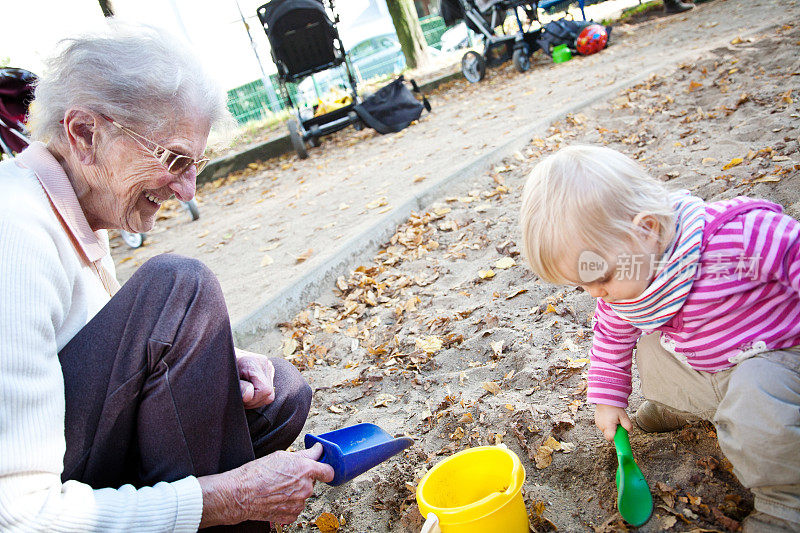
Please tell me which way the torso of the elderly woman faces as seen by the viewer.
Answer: to the viewer's right

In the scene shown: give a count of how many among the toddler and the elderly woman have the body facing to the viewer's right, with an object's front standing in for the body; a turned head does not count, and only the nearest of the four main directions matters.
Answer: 1

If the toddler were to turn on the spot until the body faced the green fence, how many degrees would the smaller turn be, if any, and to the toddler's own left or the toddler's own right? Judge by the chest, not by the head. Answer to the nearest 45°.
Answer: approximately 90° to the toddler's own right

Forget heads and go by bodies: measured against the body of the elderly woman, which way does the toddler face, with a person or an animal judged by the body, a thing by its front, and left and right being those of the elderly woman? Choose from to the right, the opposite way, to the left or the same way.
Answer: the opposite way

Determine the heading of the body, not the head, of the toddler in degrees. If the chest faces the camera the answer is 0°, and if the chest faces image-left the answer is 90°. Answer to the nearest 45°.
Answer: approximately 45°

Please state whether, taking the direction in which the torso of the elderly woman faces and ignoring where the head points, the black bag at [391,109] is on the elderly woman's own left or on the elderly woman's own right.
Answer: on the elderly woman's own left

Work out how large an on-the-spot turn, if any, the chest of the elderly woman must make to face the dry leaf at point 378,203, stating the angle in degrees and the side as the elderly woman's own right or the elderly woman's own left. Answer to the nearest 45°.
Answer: approximately 45° to the elderly woman's own left

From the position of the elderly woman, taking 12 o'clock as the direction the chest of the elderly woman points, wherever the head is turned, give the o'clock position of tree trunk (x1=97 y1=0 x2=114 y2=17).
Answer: The tree trunk is roughly at 9 o'clock from the elderly woman.

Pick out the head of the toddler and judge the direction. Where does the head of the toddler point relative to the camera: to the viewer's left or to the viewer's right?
to the viewer's left
